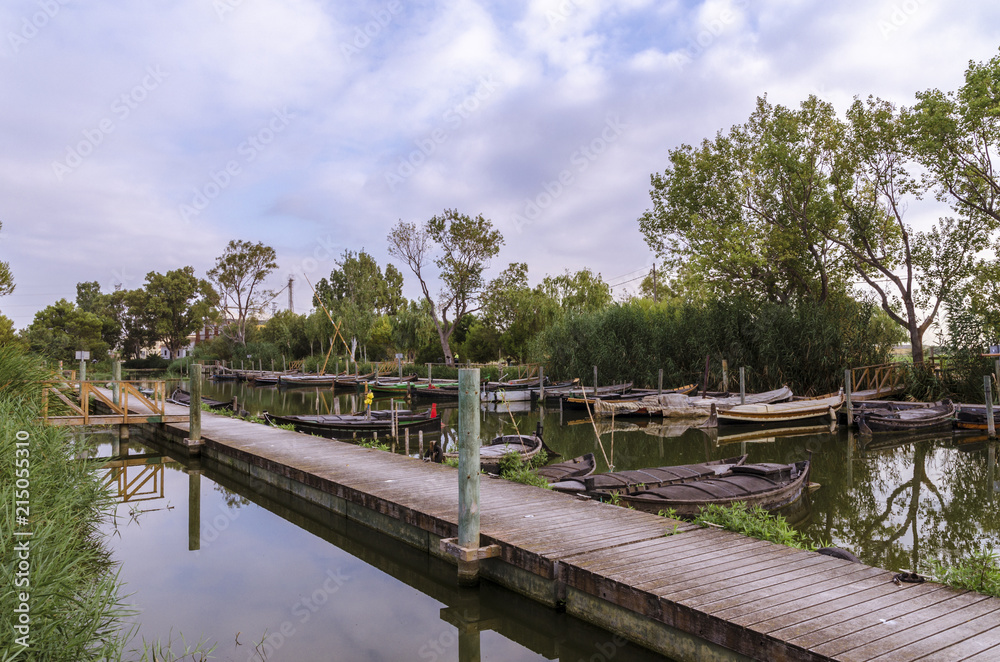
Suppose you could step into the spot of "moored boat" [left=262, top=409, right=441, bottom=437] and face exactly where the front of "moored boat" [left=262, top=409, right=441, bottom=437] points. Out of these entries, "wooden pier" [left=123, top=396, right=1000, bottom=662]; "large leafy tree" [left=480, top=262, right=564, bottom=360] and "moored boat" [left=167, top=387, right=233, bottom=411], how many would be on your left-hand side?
1

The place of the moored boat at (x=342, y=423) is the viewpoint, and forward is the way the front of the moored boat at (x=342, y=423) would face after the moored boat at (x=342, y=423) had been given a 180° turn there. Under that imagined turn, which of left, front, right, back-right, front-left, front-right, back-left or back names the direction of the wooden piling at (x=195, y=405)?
back-right

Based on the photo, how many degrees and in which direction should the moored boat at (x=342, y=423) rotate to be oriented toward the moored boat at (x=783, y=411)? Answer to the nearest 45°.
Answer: approximately 180°

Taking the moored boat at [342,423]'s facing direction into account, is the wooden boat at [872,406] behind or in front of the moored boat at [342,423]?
behind

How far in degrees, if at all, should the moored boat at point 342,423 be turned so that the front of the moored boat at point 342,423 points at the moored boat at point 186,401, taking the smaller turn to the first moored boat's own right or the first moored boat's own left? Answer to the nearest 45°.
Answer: approximately 45° to the first moored boat's own right

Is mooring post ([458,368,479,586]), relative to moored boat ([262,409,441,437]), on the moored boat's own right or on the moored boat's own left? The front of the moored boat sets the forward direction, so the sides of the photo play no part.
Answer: on the moored boat's own left

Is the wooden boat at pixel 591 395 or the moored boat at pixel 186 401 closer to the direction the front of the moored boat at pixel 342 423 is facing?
the moored boat

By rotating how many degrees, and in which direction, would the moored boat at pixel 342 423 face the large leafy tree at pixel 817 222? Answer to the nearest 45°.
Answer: approximately 180°

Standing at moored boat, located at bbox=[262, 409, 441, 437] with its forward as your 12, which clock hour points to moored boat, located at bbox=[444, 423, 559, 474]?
moored boat, located at bbox=[444, 423, 559, 474] is roughly at 8 o'clock from moored boat, located at bbox=[262, 409, 441, 437].

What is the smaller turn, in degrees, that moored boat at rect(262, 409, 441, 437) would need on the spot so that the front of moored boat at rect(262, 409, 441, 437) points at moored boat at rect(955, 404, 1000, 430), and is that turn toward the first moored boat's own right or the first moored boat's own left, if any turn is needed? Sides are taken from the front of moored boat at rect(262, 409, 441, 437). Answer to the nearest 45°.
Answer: approximately 180°

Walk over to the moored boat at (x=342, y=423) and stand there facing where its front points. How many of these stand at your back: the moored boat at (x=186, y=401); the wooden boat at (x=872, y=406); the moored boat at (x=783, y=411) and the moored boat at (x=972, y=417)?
3

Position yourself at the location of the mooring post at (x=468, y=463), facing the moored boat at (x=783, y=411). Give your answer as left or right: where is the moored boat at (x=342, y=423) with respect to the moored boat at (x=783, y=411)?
left

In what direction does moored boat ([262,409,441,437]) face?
to the viewer's left
